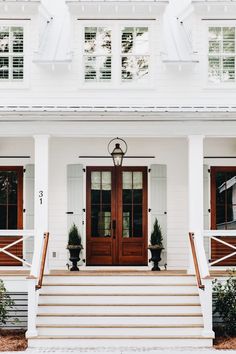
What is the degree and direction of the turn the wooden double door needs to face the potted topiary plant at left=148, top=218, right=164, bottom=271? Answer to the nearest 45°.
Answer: approximately 45° to its left

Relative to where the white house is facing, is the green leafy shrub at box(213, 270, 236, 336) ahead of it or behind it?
ahead

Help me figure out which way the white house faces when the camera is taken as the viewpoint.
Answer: facing the viewer

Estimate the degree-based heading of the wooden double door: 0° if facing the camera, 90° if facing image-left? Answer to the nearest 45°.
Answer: approximately 0°

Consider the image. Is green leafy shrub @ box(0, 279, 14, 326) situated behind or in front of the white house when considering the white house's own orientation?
in front

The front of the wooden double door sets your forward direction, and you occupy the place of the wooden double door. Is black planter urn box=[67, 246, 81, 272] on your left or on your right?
on your right

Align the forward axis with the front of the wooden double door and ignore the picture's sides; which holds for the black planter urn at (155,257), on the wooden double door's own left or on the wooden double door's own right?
on the wooden double door's own left
